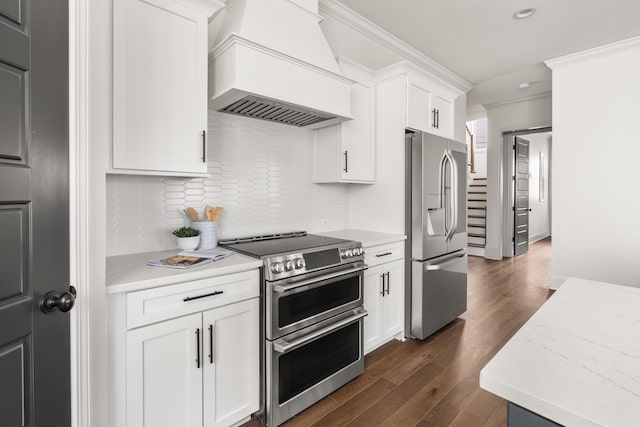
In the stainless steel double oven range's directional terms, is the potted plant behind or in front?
behind

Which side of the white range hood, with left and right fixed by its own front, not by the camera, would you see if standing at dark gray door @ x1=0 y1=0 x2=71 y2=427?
right

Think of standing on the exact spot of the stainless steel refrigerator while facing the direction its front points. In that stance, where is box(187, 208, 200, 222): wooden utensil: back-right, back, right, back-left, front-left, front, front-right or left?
right

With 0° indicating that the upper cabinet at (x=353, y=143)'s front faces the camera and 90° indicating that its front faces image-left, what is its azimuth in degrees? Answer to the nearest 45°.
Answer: approximately 315°

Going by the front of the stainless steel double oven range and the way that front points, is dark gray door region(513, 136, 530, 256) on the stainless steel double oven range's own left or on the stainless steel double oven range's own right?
on the stainless steel double oven range's own left

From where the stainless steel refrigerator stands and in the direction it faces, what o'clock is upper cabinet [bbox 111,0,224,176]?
The upper cabinet is roughly at 3 o'clock from the stainless steel refrigerator.

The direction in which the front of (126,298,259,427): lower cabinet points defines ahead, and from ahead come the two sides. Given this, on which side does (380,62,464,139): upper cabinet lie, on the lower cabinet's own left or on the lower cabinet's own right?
on the lower cabinet's own left

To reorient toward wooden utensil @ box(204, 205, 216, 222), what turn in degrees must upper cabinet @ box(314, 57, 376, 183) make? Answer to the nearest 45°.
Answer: approximately 90° to its right

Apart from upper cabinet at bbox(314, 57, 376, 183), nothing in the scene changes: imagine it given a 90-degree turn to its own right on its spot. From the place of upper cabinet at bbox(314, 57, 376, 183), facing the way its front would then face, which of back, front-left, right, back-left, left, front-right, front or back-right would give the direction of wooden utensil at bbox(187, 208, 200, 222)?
front
